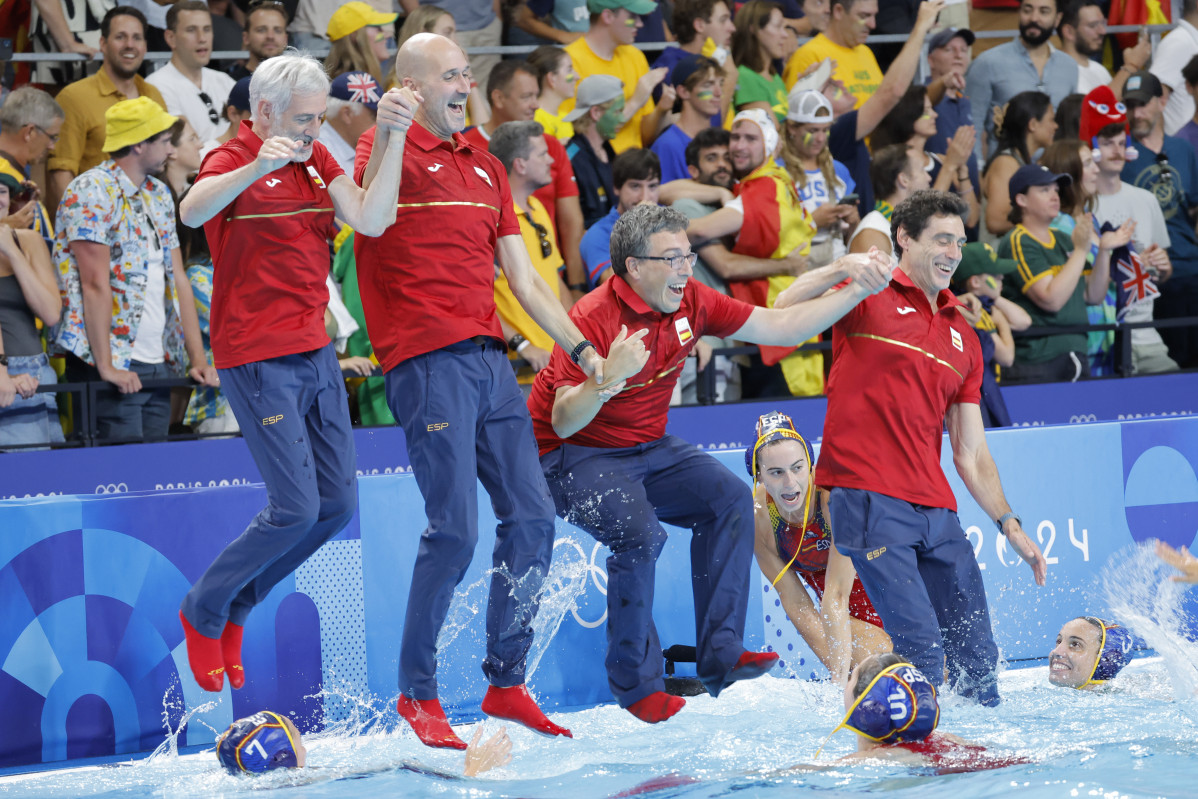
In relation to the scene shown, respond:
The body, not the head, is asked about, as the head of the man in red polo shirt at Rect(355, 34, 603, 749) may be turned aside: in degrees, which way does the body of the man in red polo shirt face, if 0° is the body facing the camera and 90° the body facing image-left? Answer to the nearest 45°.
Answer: approximately 315°

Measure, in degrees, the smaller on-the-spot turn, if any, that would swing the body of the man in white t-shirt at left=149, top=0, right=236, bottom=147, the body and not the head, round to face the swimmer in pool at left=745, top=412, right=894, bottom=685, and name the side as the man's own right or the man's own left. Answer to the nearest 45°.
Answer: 0° — they already face them

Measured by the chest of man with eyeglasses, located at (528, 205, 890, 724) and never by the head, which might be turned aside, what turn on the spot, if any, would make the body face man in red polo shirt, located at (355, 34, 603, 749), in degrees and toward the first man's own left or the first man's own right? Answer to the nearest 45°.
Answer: approximately 90° to the first man's own right

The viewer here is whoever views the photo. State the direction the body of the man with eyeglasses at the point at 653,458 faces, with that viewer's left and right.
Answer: facing the viewer and to the right of the viewer

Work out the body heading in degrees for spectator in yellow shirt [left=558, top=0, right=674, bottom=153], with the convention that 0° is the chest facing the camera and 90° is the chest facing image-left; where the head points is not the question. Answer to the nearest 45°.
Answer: approximately 315°

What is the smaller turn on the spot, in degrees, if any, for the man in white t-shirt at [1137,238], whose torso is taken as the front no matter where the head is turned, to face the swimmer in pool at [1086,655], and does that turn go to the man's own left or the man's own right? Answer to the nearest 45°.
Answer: approximately 45° to the man's own left

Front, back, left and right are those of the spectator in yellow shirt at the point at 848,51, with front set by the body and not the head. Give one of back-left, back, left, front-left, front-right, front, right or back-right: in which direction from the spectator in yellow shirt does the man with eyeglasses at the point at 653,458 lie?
front-right

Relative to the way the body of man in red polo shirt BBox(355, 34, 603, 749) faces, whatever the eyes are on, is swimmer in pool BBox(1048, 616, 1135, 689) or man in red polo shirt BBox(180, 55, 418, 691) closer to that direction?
the swimmer in pool

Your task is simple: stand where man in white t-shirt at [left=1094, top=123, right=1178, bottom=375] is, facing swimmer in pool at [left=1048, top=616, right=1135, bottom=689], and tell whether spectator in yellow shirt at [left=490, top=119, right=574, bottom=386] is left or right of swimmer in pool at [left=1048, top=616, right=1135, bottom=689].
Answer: right

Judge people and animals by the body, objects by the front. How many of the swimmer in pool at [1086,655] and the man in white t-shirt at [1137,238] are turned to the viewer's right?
0

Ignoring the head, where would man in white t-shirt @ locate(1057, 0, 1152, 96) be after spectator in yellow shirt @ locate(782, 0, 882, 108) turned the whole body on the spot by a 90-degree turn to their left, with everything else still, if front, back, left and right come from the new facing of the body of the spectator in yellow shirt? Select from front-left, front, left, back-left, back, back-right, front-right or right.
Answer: front

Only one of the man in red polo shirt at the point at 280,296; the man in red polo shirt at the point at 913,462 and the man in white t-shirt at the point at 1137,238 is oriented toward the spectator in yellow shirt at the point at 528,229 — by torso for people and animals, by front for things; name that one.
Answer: the man in white t-shirt

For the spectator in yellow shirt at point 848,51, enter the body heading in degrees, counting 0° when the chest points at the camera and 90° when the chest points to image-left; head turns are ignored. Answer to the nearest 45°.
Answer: approximately 315°

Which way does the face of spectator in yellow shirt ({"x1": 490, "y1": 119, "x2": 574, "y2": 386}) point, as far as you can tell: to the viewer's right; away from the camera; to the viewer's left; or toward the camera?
to the viewer's right
